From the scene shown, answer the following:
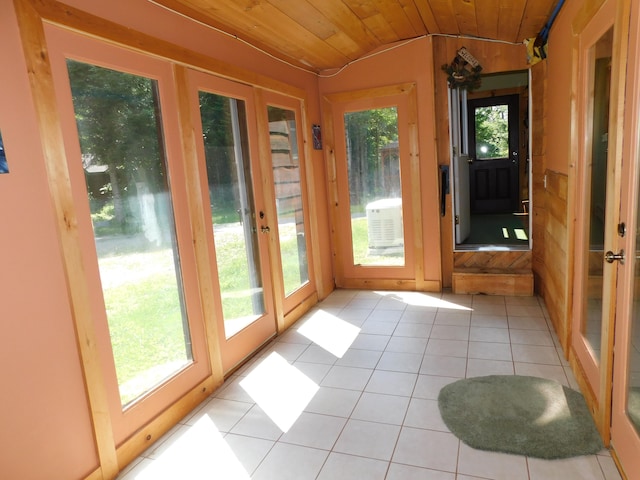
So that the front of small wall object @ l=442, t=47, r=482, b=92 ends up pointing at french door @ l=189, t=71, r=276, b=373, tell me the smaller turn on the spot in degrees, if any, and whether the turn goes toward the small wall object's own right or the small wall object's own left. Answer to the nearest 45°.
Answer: approximately 45° to the small wall object's own right

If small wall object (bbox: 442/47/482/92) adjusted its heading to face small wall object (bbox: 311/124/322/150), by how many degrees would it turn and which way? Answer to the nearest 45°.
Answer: approximately 90° to its right

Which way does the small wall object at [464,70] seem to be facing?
toward the camera

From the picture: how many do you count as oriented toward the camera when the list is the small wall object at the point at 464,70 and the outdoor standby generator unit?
2

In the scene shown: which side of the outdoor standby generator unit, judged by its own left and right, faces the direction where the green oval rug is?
front

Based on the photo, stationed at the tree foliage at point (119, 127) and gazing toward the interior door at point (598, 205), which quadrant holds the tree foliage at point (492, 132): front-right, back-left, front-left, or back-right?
front-left

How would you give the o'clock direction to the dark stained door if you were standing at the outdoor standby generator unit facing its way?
The dark stained door is roughly at 7 o'clock from the outdoor standby generator unit.

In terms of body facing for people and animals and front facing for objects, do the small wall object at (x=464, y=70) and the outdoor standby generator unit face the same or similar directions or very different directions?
same or similar directions

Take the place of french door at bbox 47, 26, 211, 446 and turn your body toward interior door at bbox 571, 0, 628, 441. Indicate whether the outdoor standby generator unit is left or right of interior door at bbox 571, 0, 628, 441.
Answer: left

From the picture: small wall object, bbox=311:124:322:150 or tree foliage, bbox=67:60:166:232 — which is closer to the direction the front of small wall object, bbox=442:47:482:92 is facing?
the tree foliage

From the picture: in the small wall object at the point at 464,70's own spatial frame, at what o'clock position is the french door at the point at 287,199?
The french door is roughly at 2 o'clock from the small wall object.

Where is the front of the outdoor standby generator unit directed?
toward the camera

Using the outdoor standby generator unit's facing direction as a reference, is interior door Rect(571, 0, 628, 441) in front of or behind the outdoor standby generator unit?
in front
